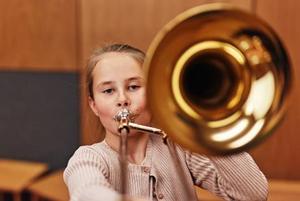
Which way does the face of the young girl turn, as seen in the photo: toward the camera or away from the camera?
toward the camera

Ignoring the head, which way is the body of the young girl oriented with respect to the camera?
toward the camera
